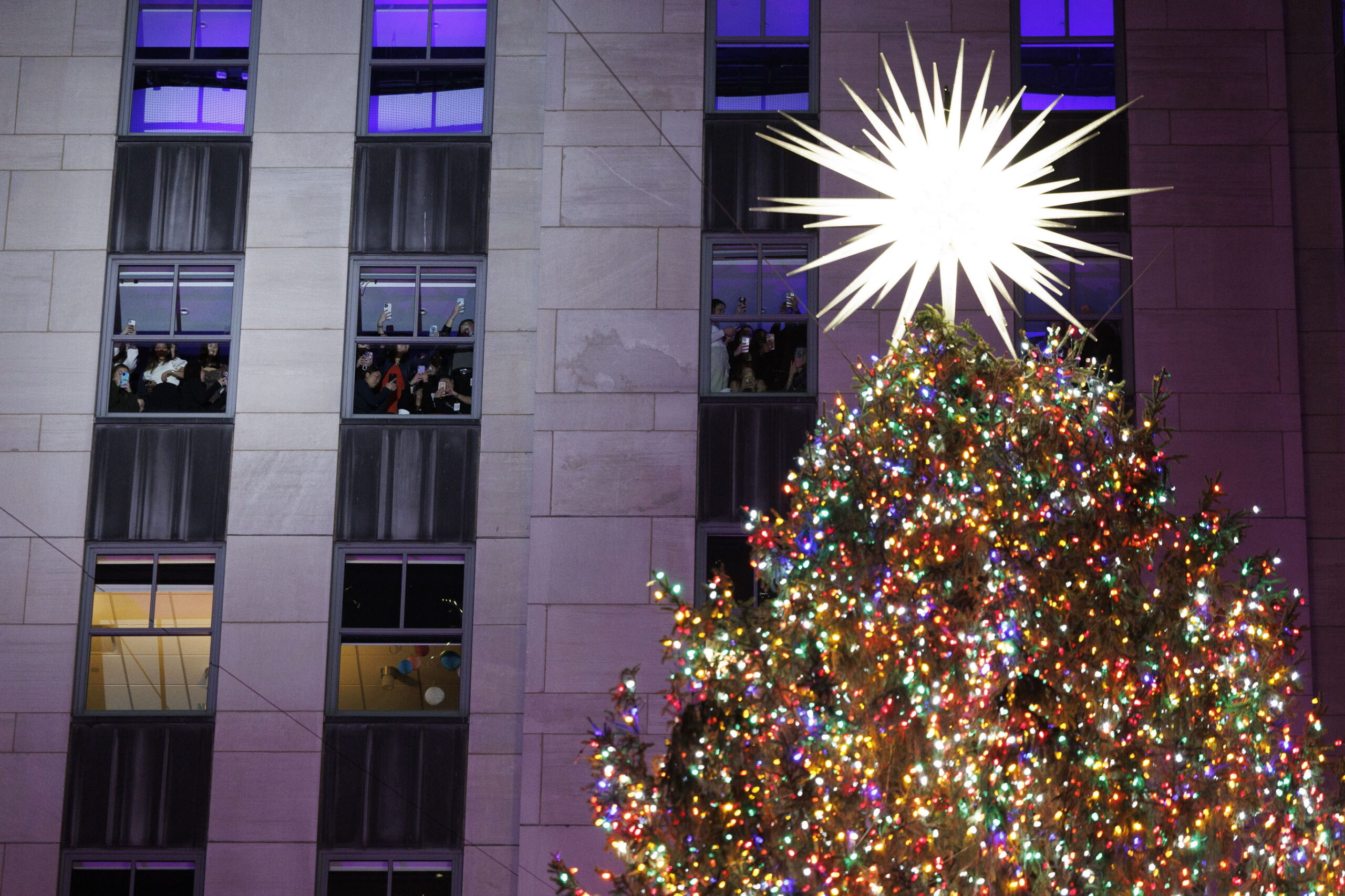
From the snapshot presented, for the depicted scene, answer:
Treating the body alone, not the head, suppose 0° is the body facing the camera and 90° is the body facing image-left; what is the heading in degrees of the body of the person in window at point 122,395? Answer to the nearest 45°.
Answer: approximately 0°

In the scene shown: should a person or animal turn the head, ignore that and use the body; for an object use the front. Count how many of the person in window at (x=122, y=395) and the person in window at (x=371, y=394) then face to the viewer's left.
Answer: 0

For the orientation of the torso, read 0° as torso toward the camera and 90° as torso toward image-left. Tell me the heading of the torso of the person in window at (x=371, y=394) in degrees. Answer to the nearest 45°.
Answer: approximately 315°

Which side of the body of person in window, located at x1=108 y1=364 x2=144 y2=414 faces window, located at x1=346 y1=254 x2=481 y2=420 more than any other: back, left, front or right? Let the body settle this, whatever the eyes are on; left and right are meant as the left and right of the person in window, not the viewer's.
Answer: left

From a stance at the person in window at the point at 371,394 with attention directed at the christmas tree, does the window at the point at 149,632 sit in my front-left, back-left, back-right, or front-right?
back-right

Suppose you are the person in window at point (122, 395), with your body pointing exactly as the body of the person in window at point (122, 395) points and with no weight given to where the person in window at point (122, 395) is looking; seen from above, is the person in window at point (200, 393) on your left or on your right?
on your left

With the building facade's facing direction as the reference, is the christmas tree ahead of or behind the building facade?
ahead

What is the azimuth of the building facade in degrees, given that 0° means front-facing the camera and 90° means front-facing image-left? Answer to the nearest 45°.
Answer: approximately 0°

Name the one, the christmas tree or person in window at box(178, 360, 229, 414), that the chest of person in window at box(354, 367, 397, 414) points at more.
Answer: the christmas tree
